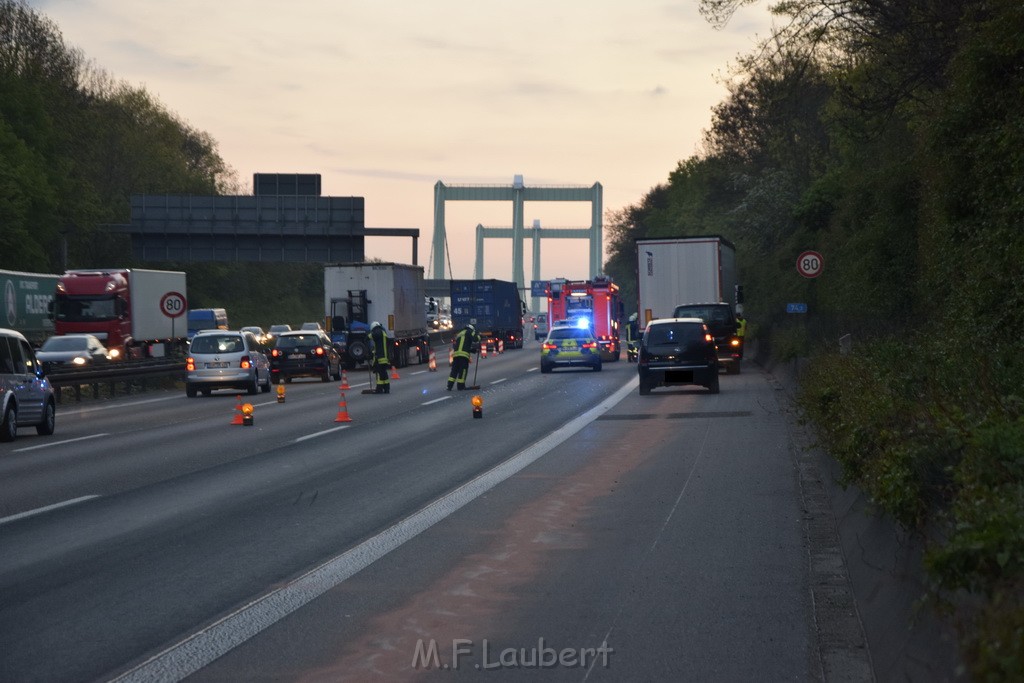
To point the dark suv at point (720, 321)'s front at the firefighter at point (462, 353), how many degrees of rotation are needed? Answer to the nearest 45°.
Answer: approximately 135° to its left

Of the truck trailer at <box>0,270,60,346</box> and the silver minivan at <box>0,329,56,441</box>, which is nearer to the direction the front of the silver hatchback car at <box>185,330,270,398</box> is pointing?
the truck trailer

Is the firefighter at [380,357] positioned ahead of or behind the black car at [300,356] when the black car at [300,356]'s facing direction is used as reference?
behind

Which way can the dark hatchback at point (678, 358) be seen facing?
away from the camera

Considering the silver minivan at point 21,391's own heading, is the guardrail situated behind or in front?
in front

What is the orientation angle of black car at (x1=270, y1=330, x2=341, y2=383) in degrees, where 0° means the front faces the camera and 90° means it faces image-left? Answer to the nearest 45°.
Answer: approximately 180°

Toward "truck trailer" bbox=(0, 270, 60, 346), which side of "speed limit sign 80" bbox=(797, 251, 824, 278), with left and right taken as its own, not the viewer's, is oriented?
right

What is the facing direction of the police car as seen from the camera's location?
facing away from the viewer

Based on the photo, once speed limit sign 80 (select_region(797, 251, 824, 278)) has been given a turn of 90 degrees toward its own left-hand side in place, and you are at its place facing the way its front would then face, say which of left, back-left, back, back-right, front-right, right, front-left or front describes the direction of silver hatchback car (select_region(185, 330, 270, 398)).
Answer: back

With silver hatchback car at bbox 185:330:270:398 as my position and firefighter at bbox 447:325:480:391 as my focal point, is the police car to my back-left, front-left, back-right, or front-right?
front-left

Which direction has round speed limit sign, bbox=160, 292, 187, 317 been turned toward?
toward the camera

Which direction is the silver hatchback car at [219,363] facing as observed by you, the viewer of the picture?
facing away from the viewer

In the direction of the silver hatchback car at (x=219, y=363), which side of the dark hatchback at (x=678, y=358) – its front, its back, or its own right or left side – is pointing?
left

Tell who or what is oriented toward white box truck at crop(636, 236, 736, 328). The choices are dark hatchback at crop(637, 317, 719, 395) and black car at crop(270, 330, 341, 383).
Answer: the dark hatchback

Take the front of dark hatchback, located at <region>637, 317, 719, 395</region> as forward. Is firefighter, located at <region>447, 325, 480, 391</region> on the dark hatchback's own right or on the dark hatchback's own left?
on the dark hatchback's own left

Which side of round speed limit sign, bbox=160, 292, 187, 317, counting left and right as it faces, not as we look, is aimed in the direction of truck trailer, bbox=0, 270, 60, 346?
right

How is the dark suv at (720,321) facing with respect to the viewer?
away from the camera

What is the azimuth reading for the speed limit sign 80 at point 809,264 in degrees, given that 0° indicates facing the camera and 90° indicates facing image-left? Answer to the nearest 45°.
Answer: approximately 0°
